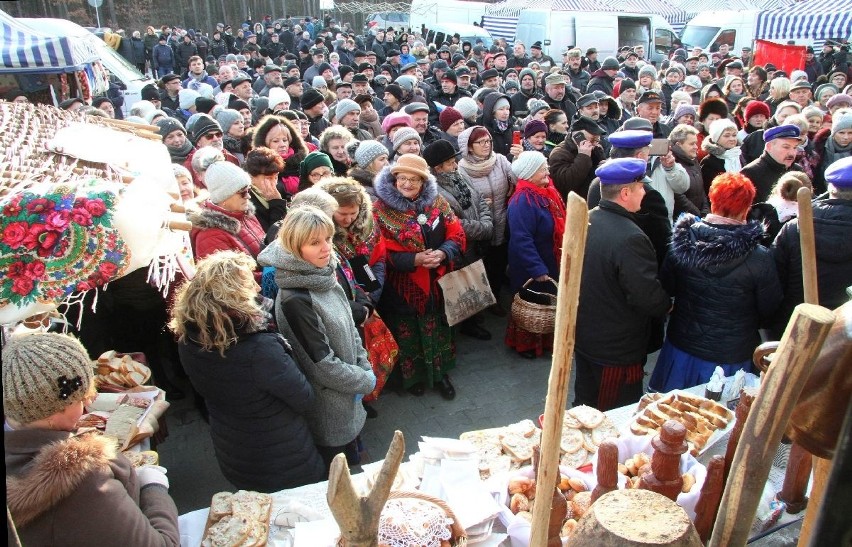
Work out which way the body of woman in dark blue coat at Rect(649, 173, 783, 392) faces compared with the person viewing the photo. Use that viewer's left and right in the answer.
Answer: facing away from the viewer

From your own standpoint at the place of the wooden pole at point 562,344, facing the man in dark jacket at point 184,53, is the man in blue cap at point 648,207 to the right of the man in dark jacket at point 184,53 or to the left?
right

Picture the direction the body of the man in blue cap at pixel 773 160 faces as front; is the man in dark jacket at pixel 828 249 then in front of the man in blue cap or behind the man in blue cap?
in front

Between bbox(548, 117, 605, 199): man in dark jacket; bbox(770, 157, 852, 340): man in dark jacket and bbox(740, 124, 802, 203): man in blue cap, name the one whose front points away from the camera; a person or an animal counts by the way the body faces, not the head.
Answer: bbox(770, 157, 852, 340): man in dark jacket

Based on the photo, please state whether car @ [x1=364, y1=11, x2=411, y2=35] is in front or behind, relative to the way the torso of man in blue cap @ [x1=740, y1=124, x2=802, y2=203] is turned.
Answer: behind

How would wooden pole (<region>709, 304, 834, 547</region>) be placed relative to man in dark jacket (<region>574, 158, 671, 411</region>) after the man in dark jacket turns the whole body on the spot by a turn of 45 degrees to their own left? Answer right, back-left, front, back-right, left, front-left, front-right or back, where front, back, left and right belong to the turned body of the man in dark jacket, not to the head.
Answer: back

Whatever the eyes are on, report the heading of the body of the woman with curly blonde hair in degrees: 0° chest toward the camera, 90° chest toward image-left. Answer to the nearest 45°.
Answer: approximately 225°

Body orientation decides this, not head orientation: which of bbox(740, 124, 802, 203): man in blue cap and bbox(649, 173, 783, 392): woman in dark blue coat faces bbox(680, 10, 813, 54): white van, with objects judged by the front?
the woman in dark blue coat

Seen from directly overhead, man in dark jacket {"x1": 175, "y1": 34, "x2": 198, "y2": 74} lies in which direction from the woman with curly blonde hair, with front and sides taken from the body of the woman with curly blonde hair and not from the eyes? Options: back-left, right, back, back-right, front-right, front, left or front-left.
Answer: front-left

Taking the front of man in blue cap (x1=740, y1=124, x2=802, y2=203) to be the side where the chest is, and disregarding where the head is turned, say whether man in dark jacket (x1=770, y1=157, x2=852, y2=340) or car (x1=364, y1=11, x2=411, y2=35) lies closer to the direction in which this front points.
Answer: the man in dark jacket

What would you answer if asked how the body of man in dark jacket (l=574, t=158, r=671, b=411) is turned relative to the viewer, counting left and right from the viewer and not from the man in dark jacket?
facing away from the viewer and to the right of the viewer

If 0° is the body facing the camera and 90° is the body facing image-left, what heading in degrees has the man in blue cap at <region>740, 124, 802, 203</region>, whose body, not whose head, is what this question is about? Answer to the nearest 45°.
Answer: approximately 315°

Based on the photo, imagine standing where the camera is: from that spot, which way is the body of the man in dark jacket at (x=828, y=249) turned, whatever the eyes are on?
away from the camera

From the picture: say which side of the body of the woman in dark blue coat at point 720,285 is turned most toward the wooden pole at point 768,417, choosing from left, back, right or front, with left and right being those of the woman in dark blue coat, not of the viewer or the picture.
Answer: back

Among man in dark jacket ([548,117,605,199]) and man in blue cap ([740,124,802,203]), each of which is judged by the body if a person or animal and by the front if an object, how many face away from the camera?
0
